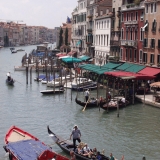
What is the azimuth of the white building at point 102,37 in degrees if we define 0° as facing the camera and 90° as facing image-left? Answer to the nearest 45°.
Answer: approximately 45°

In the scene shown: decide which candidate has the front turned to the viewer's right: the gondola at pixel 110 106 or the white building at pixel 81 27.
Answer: the gondola

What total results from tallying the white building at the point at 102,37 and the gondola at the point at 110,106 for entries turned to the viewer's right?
1

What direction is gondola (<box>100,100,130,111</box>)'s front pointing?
to the viewer's right

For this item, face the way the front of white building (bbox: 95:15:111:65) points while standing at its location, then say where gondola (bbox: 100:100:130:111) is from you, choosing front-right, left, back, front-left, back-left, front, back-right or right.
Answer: front-left

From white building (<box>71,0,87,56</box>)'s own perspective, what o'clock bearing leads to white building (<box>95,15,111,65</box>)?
white building (<box>95,15,111,65</box>) is roughly at 10 o'clock from white building (<box>71,0,87,56</box>).

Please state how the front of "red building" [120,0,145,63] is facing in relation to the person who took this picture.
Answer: facing the viewer and to the left of the viewer

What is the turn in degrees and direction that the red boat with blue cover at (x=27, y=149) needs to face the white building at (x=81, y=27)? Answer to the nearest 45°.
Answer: approximately 45° to its right

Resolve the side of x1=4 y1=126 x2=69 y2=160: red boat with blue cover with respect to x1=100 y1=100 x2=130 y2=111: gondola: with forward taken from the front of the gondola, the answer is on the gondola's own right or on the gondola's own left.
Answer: on the gondola's own right

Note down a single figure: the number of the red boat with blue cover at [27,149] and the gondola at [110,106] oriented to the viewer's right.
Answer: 1
